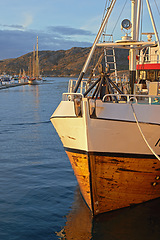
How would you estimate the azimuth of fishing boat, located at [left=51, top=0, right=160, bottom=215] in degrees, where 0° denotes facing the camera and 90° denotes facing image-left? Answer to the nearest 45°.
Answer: approximately 45°
